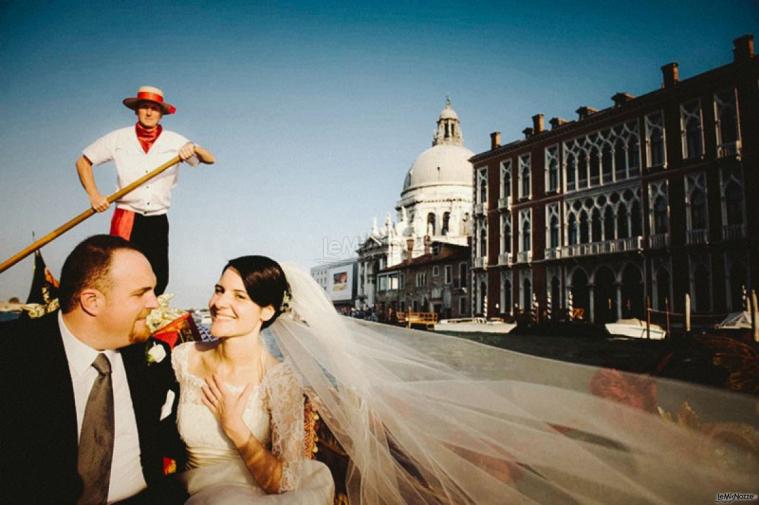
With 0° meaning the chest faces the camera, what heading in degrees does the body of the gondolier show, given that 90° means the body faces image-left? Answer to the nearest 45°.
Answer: approximately 0°

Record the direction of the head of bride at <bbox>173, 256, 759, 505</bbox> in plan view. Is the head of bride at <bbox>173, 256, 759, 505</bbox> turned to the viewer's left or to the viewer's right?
to the viewer's left

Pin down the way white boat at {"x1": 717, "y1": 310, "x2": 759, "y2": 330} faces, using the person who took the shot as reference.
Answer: facing to the left of the viewer

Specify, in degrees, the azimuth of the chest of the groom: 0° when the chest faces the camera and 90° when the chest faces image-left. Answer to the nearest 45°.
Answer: approximately 315°

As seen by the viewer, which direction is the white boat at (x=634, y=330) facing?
to the viewer's left

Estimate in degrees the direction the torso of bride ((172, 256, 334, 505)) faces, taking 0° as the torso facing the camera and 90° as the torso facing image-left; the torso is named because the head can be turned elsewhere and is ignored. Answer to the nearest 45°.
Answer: approximately 45°
